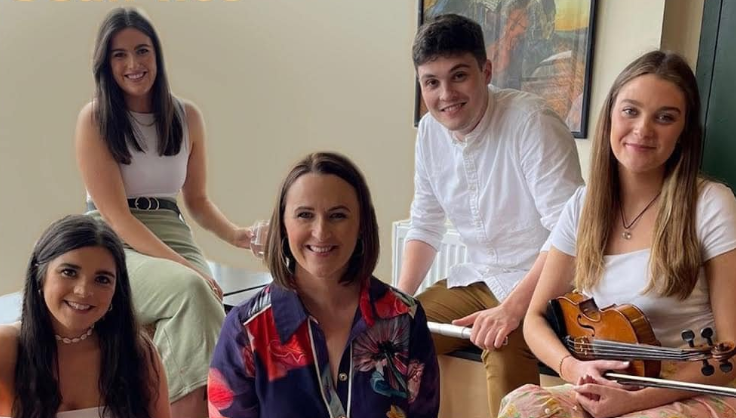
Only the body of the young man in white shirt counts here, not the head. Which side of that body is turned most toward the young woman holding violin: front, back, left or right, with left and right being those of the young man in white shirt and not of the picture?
left

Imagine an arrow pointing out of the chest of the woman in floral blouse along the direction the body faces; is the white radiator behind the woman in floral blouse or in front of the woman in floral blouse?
behind

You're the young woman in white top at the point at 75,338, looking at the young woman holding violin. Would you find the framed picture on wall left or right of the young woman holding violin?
left

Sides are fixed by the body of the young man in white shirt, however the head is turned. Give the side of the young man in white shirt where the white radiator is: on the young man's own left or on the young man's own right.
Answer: on the young man's own right

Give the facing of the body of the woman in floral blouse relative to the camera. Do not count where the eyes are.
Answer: toward the camera

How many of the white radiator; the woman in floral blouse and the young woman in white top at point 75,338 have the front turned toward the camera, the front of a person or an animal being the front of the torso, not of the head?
3

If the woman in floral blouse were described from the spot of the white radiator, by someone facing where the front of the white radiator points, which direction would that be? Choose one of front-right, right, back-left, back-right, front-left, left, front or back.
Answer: front

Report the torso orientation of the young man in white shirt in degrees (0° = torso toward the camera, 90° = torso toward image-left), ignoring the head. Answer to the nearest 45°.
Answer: approximately 45°

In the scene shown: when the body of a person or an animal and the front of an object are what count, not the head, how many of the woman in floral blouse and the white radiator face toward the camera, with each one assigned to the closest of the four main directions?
2

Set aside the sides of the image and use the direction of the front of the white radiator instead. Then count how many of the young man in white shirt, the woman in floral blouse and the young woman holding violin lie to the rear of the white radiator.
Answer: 0

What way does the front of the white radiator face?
toward the camera

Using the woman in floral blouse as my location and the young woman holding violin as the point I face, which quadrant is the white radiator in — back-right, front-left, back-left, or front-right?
front-left

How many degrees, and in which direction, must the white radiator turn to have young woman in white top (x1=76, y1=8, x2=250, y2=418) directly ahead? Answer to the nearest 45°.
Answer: approximately 45° to its right

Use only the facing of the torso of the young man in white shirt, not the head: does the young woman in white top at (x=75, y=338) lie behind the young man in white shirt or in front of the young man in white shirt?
in front

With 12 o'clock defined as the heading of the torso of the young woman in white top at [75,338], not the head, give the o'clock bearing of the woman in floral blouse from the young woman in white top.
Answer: The woman in floral blouse is roughly at 10 o'clock from the young woman in white top.

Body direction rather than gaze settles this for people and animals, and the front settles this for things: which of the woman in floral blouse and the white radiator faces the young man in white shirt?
the white radiator

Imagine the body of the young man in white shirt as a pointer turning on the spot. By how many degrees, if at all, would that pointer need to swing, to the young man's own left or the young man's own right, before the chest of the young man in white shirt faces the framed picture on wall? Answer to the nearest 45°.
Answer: approximately 135° to the young man's own right
